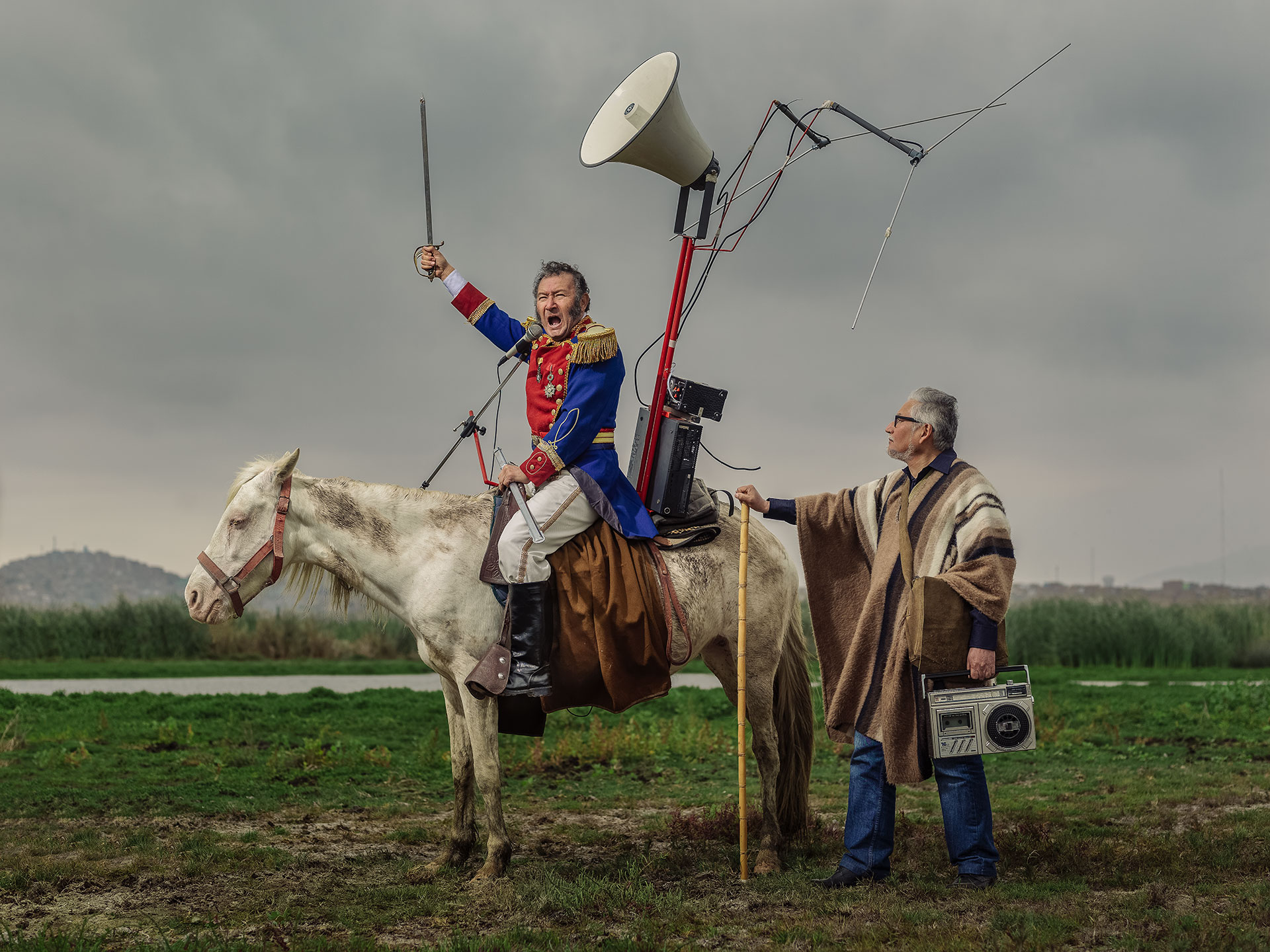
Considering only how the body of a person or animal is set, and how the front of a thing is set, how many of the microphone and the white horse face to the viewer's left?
1

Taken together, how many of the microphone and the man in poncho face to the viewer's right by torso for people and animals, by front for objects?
1

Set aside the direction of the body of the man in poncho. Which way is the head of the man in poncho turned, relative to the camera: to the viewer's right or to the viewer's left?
to the viewer's left

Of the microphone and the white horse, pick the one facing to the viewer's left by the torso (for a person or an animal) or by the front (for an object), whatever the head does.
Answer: the white horse

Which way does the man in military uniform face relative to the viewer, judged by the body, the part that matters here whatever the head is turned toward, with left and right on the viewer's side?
facing the viewer and to the left of the viewer

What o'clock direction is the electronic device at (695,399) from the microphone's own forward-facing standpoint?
The electronic device is roughly at 12 o'clock from the microphone.

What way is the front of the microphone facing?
to the viewer's right

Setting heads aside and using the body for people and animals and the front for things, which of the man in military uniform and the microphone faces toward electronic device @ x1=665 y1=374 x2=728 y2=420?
the microphone

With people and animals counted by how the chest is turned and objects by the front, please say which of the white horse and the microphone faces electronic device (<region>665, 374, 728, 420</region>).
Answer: the microphone

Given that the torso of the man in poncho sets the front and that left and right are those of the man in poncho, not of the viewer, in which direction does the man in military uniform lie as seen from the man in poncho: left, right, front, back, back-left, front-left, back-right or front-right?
front-right

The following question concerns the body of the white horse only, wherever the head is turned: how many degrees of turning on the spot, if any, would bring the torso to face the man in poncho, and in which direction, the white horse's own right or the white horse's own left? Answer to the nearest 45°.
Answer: approximately 180°

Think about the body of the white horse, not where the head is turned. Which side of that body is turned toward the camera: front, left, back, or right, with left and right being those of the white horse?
left

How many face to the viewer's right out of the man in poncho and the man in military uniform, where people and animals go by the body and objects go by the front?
0

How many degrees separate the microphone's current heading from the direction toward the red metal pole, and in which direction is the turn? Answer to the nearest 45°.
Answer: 0° — it already faces it

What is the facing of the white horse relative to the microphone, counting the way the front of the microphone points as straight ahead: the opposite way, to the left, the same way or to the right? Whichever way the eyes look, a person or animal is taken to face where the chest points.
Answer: the opposite way
